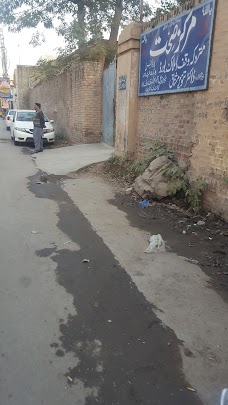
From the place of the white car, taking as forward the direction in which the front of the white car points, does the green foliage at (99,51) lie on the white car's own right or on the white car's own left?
on the white car's own left

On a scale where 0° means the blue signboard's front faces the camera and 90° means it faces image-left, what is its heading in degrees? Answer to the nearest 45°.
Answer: approximately 45°

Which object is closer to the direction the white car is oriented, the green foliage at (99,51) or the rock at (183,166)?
the rock

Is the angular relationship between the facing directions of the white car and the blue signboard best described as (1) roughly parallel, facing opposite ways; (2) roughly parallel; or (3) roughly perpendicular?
roughly perpendicular

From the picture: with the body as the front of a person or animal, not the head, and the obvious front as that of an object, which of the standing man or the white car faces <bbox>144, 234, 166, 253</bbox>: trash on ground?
the white car
